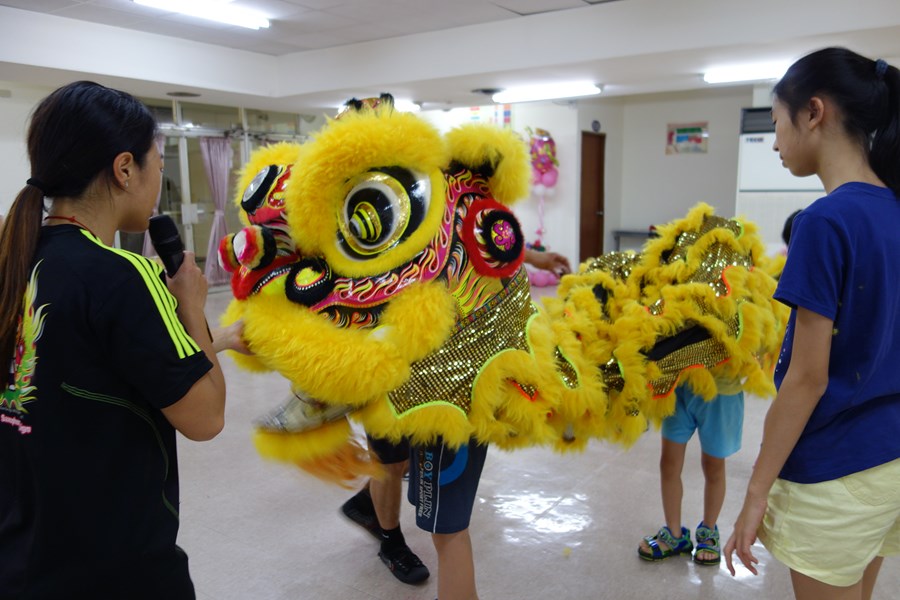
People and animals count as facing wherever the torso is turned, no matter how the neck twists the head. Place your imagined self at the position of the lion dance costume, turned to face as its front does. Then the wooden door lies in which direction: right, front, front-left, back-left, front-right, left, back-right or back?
back-right

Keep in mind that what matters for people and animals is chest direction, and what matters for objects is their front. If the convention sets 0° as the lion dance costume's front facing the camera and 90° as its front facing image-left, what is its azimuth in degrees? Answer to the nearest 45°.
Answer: approximately 45°

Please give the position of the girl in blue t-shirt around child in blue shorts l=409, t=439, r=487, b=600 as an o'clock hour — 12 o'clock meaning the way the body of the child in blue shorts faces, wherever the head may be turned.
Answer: The girl in blue t-shirt is roughly at 7 o'clock from the child in blue shorts.

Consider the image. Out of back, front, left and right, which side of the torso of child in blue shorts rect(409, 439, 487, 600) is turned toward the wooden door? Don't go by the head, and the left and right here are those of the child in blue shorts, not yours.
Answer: right

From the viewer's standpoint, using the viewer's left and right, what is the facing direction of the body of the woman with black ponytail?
facing away from the viewer and to the right of the viewer

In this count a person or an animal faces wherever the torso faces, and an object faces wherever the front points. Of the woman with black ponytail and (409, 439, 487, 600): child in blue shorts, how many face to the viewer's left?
1

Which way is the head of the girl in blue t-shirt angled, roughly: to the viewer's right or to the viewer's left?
to the viewer's left

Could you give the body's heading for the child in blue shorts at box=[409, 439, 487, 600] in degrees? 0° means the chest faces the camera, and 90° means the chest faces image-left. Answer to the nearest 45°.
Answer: approximately 90°

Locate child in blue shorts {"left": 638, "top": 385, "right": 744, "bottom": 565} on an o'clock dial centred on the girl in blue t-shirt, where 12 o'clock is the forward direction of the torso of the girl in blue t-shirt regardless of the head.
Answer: The child in blue shorts is roughly at 1 o'clock from the girl in blue t-shirt.

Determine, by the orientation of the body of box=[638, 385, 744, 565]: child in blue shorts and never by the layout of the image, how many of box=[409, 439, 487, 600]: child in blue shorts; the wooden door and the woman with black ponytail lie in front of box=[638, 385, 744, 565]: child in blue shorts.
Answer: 2

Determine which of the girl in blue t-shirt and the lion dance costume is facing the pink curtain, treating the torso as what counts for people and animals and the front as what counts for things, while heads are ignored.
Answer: the girl in blue t-shirt

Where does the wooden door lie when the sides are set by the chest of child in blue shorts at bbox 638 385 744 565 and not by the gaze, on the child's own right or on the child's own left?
on the child's own right
